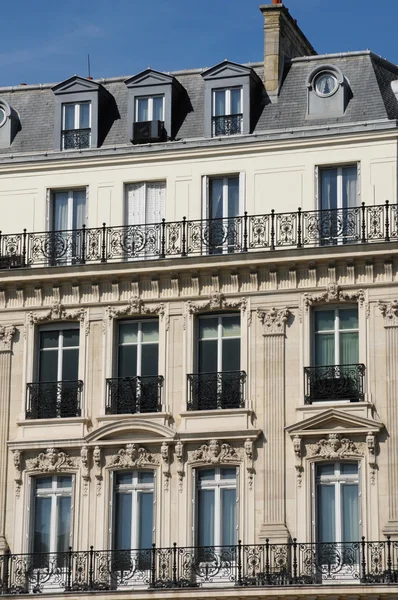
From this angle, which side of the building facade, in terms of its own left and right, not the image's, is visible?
front
